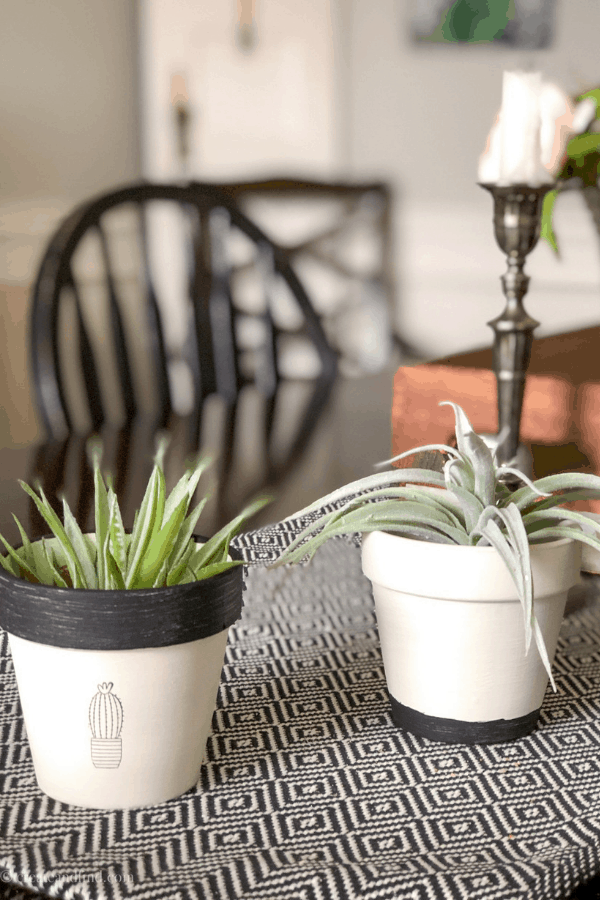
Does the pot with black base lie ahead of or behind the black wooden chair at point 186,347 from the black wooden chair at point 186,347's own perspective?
ahead

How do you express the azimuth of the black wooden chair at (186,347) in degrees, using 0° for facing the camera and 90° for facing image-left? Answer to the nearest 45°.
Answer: approximately 315°

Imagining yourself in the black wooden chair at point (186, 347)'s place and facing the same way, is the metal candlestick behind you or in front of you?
in front
